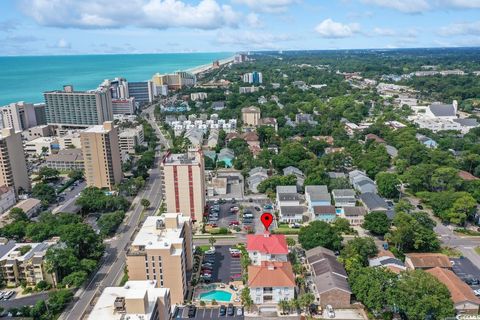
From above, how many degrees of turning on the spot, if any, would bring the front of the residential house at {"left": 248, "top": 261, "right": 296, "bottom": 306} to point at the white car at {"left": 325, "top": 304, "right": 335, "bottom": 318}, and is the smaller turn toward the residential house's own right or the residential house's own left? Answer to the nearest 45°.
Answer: approximately 90° to the residential house's own left

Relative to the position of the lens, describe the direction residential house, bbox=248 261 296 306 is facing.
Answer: facing the viewer

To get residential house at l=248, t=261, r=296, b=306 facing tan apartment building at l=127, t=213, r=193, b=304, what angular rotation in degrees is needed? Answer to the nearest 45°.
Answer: approximately 90° to its right

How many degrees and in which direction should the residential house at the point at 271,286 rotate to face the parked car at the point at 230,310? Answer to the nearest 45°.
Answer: approximately 45° to its right

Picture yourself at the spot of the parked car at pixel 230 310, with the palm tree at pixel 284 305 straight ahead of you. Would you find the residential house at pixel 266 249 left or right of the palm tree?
left

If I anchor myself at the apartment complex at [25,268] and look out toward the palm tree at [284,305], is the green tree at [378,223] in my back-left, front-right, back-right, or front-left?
front-left

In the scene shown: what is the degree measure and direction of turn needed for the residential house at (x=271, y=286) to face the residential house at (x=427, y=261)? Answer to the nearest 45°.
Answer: approximately 90° to its left

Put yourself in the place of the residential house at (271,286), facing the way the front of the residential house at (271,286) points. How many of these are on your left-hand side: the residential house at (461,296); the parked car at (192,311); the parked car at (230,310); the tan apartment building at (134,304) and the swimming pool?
1

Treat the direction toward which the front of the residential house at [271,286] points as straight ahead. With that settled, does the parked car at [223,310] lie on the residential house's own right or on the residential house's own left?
on the residential house's own right

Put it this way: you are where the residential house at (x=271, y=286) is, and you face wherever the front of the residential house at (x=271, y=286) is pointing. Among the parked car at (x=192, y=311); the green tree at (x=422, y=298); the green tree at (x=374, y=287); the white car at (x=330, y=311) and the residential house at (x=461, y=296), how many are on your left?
4

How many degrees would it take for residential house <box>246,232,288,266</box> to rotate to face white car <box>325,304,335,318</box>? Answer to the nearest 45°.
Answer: approximately 135° to its right

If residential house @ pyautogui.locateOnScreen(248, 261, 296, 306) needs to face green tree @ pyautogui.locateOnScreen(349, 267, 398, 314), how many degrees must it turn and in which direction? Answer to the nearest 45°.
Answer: approximately 90° to its left

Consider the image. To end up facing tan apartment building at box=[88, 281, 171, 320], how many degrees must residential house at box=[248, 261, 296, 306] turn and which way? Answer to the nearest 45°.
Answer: approximately 45° to its right

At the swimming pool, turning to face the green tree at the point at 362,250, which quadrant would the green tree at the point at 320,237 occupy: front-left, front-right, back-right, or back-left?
front-left

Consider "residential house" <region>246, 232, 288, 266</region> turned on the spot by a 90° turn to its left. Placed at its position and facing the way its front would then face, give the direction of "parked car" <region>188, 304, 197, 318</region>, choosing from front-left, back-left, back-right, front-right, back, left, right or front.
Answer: front-left
